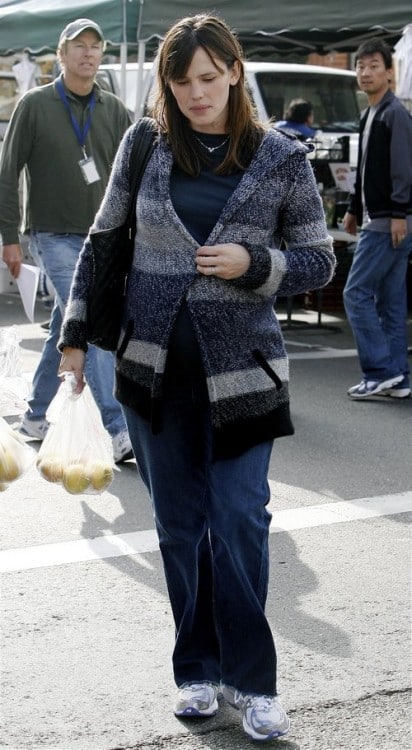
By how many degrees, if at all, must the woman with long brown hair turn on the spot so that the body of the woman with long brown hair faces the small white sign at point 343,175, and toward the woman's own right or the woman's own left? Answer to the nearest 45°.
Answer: approximately 180°

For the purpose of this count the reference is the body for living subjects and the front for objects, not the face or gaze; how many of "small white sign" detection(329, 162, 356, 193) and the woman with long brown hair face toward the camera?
2

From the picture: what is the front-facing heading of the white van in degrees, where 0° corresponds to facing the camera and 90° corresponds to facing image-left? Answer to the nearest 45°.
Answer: approximately 315°

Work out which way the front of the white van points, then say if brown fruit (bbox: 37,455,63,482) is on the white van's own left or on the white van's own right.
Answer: on the white van's own right

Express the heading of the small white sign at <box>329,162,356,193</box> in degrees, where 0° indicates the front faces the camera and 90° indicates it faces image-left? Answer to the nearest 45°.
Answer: approximately 0°

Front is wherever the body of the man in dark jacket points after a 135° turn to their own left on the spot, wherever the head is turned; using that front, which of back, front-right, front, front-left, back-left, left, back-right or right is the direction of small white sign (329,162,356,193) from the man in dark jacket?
left

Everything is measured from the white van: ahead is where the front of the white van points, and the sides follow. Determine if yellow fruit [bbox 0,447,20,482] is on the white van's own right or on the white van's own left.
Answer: on the white van's own right

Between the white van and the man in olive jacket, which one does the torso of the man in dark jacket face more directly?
the man in olive jacket
